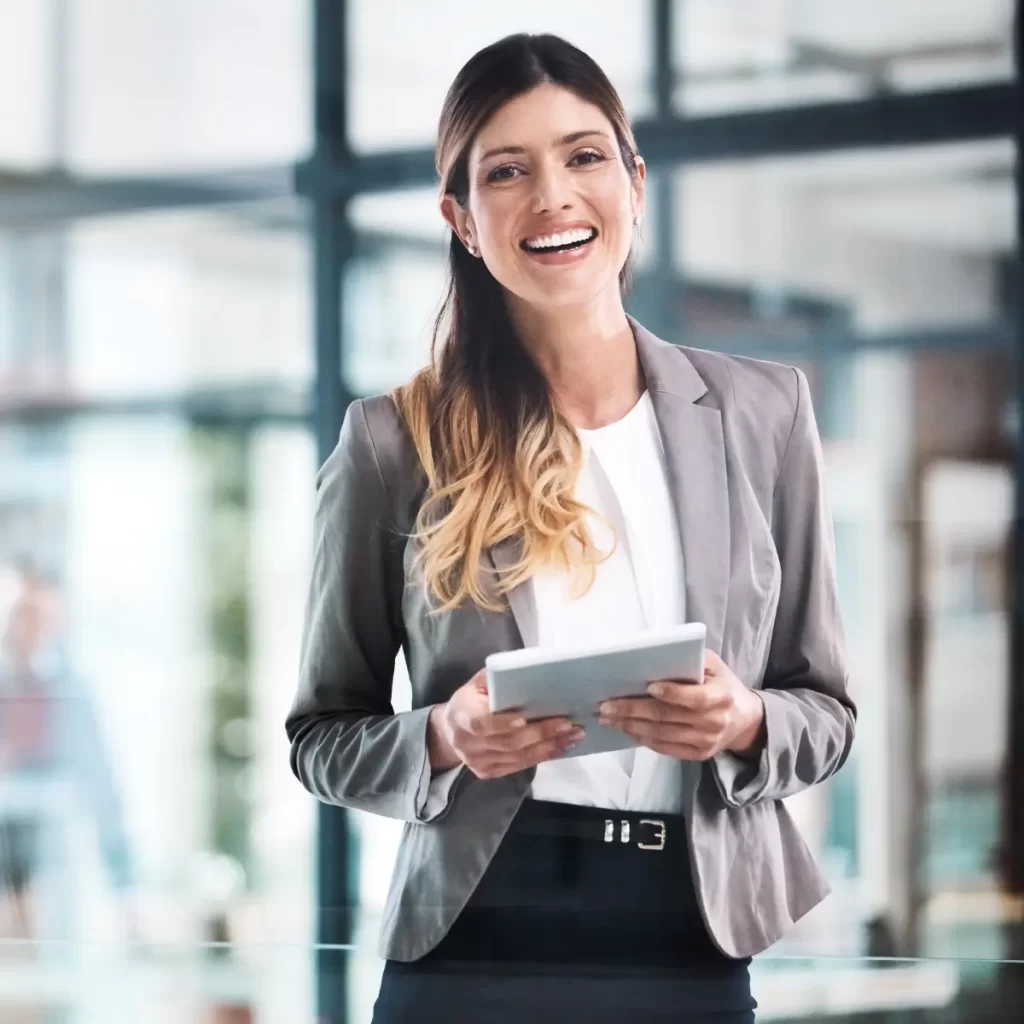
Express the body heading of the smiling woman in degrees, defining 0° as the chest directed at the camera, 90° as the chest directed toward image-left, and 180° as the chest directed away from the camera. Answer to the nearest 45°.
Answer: approximately 0°

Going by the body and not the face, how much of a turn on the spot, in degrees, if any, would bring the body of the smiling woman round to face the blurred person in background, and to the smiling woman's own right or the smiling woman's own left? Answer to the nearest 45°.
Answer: approximately 135° to the smiling woman's own right
